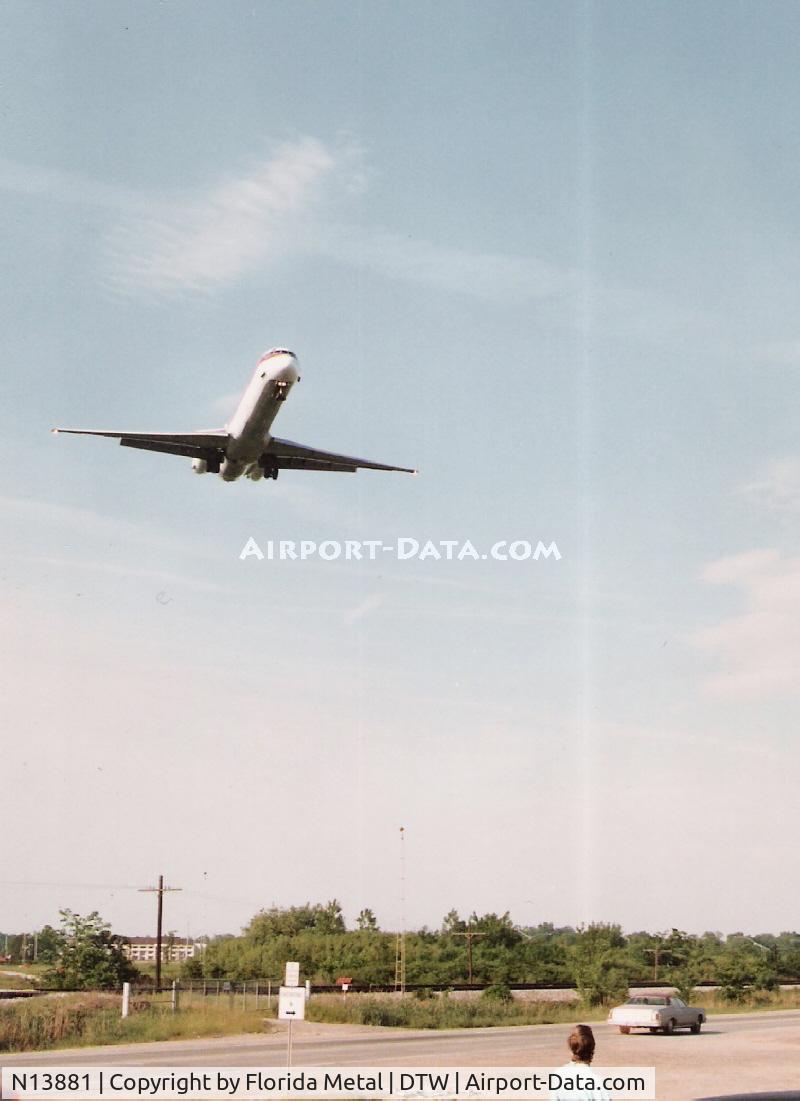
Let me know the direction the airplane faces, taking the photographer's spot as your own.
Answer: facing the viewer
